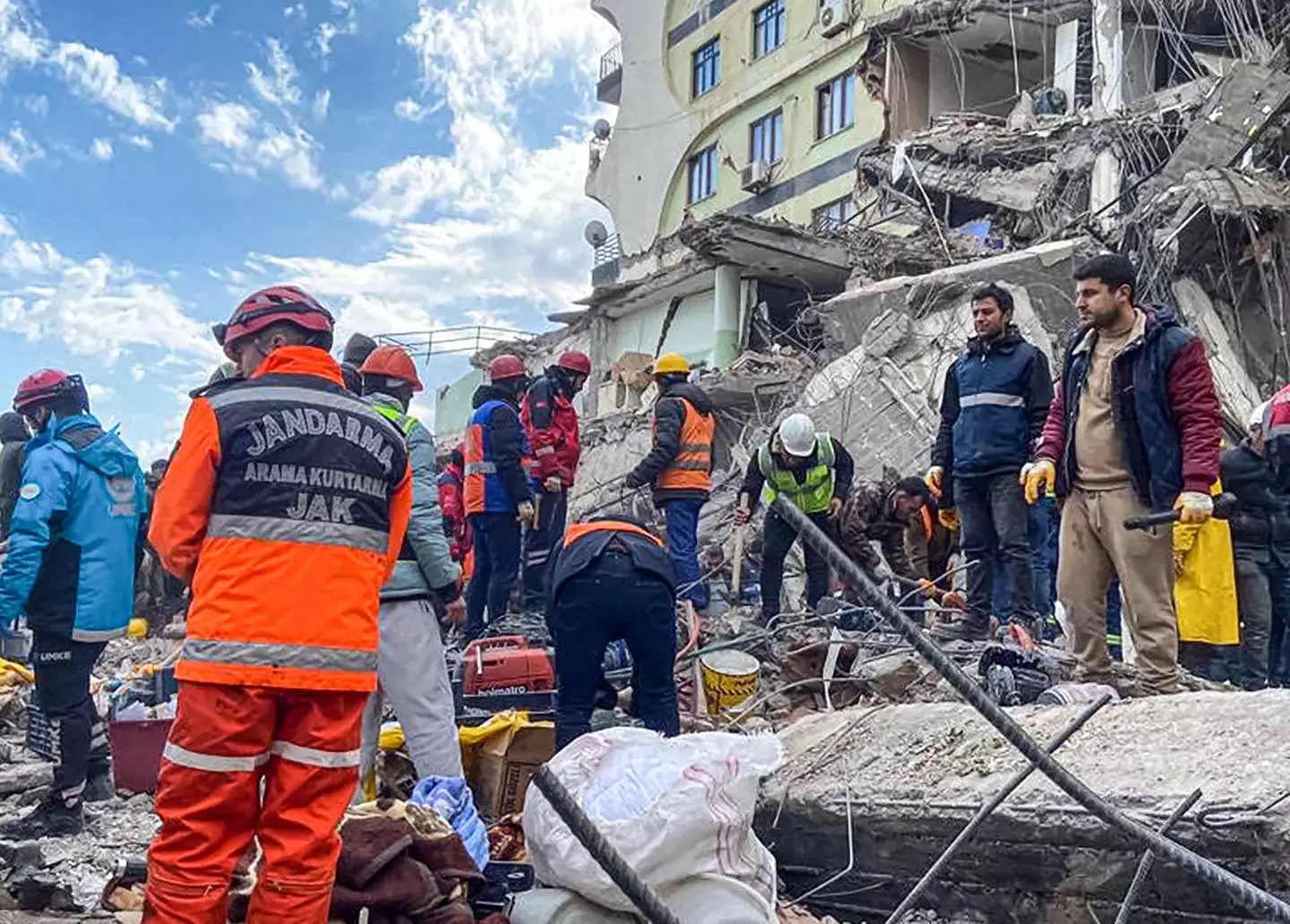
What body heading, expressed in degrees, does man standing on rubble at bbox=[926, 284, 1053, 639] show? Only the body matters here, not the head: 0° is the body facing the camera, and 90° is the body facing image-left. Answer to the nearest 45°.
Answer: approximately 45°

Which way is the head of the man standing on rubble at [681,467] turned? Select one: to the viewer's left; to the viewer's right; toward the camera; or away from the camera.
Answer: to the viewer's left

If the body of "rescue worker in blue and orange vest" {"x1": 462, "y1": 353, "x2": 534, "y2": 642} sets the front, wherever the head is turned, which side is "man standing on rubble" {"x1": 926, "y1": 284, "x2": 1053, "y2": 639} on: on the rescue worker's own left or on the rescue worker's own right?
on the rescue worker's own right

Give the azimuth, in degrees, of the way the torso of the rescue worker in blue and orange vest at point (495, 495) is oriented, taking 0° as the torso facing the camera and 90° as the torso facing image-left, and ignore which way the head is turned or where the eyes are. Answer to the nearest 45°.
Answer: approximately 225°

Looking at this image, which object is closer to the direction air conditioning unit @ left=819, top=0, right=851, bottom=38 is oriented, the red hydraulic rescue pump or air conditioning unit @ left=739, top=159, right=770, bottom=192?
the red hydraulic rescue pump

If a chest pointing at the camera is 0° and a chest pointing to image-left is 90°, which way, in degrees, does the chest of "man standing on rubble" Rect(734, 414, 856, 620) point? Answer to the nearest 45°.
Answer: approximately 0°

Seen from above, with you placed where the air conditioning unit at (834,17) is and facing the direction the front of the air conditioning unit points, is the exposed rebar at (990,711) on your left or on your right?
on your left

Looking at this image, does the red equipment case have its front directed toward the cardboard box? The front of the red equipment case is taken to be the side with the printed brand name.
yes

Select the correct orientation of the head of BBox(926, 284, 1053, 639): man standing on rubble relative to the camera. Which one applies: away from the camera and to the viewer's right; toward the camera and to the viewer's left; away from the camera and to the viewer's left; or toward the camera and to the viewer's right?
toward the camera and to the viewer's left
